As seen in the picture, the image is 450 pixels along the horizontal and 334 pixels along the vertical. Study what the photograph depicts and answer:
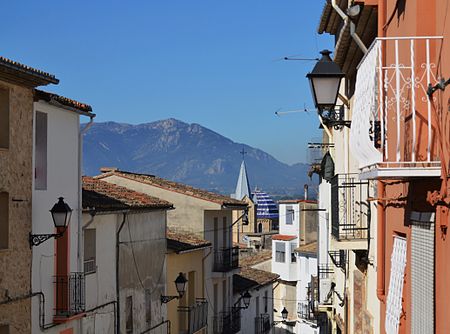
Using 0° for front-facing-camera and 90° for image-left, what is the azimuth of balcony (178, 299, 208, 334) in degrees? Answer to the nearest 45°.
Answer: approximately 315°

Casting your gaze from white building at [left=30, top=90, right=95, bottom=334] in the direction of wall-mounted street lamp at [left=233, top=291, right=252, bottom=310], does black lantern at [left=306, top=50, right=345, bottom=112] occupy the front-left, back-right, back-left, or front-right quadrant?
back-right

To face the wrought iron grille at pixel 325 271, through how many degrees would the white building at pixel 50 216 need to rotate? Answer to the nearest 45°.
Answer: approximately 90° to its left

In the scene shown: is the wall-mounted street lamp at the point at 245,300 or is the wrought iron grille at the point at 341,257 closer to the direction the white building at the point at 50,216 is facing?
the wrought iron grille

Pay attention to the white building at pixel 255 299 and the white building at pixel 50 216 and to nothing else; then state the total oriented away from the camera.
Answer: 0

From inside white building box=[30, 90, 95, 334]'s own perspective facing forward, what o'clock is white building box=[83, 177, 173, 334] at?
white building box=[83, 177, 173, 334] is roughly at 8 o'clock from white building box=[30, 90, 95, 334].

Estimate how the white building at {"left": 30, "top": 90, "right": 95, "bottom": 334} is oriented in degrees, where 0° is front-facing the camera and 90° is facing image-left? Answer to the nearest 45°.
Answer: approximately 315°

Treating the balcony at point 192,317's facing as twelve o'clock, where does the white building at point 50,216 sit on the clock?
The white building is roughly at 2 o'clock from the balcony.

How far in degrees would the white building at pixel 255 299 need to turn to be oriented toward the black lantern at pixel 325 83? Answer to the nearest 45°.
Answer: approximately 45° to its right

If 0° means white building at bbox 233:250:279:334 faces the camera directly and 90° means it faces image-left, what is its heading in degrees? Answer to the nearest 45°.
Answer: approximately 315°

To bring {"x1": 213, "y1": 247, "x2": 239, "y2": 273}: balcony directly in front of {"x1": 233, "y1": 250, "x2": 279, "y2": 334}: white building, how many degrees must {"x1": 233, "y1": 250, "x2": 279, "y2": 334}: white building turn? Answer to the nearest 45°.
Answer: approximately 45° to its right

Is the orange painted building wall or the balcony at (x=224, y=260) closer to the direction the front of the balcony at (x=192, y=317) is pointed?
the orange painted building wall

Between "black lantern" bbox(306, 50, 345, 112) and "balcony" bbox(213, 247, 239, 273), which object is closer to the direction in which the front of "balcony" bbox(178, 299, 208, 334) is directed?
the black lantern
